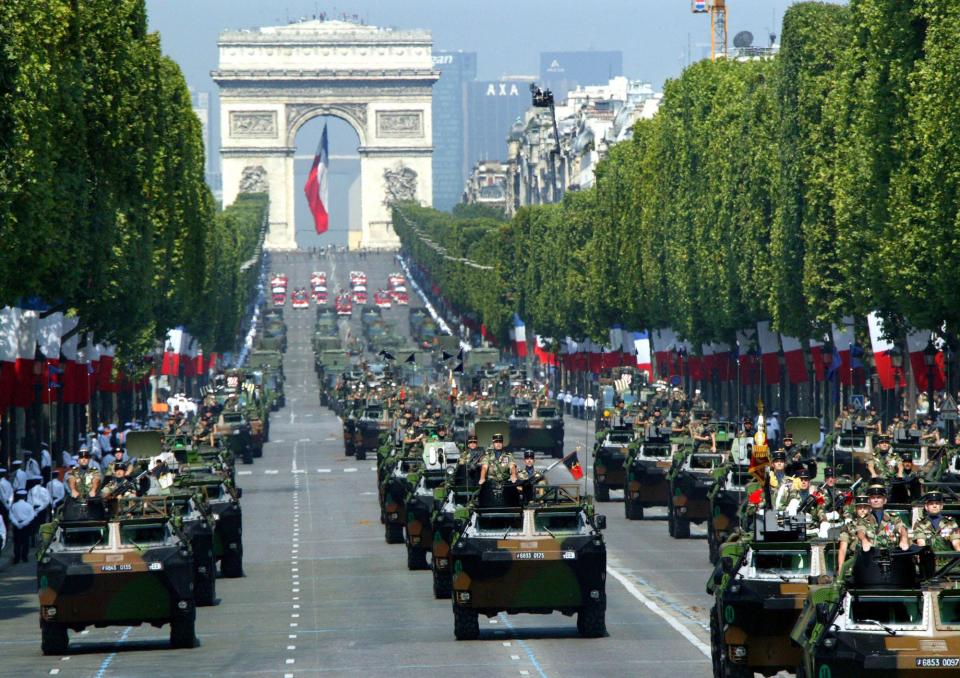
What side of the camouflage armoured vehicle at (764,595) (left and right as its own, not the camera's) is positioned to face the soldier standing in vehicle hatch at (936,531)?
left

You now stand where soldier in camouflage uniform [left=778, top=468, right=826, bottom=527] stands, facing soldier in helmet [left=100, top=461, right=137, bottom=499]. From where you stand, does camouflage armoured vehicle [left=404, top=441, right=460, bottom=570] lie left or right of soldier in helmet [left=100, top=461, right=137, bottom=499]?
right

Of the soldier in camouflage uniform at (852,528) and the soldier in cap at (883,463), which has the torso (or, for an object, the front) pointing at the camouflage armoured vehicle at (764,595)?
the soldier in cap

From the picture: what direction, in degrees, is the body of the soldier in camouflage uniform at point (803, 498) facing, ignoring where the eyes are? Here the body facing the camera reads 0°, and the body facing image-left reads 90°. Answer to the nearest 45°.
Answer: approximately 0°

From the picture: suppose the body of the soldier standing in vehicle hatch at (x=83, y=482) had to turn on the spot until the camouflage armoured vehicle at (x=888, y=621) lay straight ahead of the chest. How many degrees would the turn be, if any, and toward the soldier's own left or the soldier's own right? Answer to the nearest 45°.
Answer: approximately 45° to the soldier's own left
